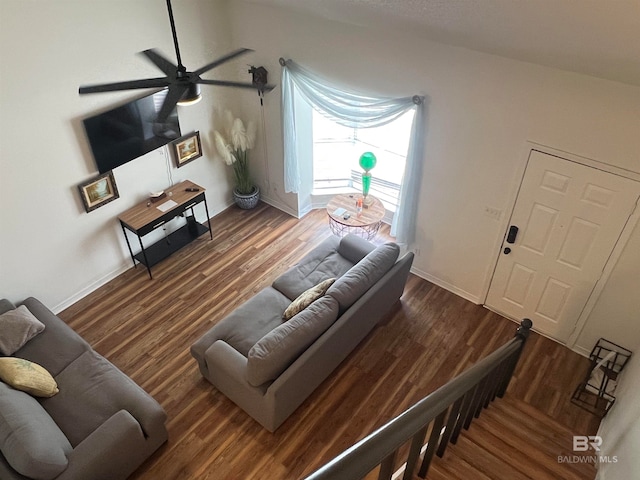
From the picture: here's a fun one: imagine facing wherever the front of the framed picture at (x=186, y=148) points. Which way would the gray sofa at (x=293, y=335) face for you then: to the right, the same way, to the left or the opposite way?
the opposite way

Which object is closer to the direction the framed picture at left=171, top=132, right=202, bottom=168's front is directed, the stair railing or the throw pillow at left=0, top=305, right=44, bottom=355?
the stair railing

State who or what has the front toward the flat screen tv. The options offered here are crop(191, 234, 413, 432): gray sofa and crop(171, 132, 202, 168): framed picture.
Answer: the gray sofa

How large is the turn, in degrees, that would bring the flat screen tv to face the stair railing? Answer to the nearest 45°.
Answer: approximately 45° to its right

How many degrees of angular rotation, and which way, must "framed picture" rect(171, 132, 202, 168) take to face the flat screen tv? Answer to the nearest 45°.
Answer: approximately 90° to its right

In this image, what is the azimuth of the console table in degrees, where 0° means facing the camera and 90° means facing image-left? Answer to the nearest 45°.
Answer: approximately 315°

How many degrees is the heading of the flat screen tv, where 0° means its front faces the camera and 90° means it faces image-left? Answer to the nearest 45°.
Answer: approximately 315°

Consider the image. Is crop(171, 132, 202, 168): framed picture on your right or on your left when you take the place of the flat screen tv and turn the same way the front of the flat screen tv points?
on your left

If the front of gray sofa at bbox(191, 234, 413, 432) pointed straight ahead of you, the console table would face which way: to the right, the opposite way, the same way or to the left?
the opposite way

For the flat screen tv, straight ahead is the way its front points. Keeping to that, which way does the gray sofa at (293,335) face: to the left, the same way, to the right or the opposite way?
the opposite way

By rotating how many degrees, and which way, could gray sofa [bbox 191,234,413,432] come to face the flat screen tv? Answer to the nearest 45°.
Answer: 0° — it already faces it

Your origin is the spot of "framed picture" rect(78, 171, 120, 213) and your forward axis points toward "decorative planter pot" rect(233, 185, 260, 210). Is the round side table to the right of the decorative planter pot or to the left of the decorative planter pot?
right
